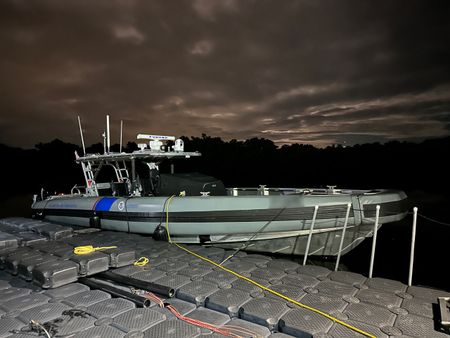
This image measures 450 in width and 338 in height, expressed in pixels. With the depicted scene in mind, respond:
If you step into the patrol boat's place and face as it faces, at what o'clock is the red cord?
The red cord is roughly at 2 o'clock from the patrol boat.

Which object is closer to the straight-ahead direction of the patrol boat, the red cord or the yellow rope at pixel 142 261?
the red cord

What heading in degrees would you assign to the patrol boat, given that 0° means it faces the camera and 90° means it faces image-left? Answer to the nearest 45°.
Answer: approximately 315°

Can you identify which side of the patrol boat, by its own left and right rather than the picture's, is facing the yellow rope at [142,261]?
right

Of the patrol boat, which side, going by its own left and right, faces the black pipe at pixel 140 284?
right
